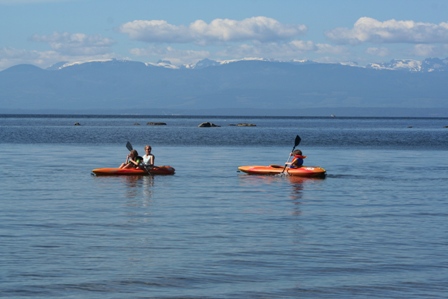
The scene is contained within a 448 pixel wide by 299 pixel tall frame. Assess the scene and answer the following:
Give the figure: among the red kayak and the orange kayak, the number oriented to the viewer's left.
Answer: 2

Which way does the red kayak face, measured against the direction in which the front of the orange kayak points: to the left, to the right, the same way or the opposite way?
the same way

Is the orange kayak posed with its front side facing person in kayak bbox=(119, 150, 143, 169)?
yes

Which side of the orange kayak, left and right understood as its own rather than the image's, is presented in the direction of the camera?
left

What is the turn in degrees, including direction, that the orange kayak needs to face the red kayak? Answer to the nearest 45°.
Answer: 0° — it already faces it

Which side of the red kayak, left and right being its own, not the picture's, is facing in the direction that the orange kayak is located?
back

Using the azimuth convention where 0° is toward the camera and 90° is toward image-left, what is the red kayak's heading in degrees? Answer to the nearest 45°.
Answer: approximately 90°
